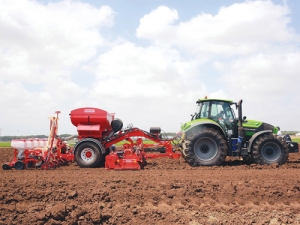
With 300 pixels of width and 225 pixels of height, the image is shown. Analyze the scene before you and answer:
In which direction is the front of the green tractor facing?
to the viewer's right
